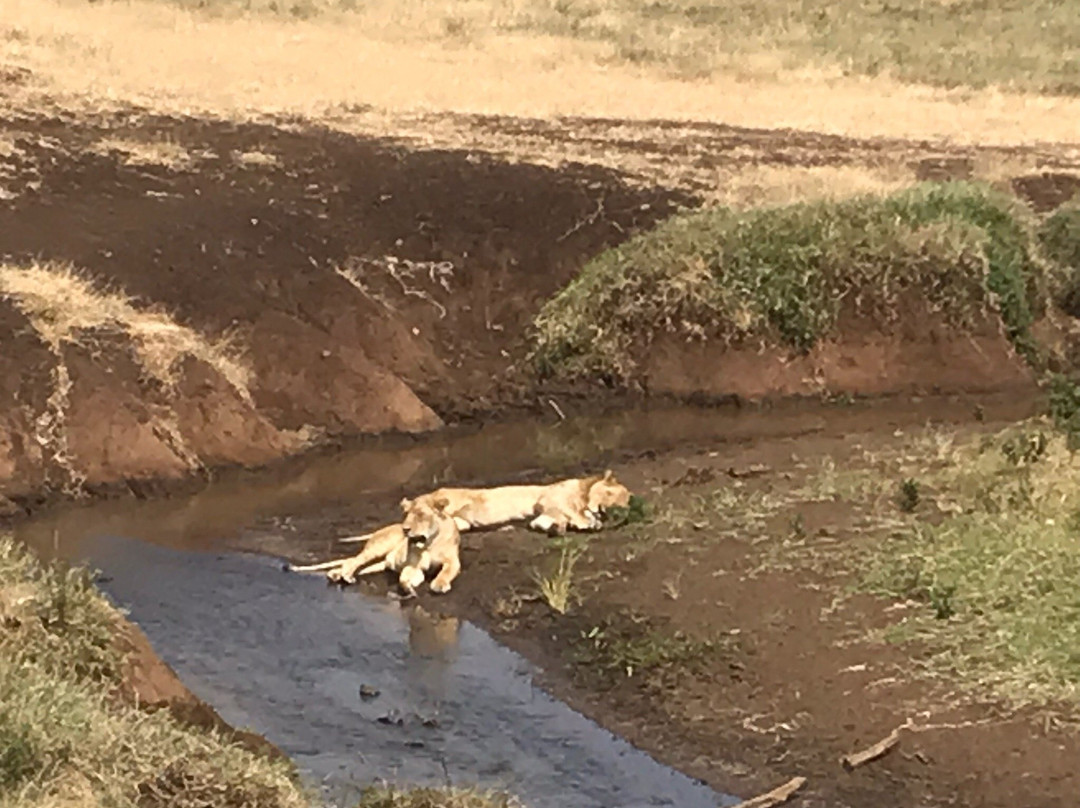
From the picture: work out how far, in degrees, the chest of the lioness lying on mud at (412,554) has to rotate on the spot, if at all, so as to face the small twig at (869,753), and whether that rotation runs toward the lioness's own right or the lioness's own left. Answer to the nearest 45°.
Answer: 0° — it already faces it

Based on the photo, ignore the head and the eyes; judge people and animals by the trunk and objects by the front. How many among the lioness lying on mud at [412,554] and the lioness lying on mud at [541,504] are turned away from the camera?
0

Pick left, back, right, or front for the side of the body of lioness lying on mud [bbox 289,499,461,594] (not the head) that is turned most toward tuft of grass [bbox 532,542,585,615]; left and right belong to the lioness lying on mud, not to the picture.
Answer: front

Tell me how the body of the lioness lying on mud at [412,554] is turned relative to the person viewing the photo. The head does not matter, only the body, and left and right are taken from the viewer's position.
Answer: facing the viewer and to the right of the viewer

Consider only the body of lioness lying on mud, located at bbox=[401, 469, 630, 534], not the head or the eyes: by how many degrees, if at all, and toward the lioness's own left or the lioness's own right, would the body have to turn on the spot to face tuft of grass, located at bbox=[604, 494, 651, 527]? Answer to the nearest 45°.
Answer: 0° — it already faces it

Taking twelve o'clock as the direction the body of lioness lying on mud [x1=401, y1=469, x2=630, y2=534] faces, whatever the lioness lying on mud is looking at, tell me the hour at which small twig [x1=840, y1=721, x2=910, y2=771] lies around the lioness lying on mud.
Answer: The small twig is roughly at 2 o'clock from the lioness lying on mud.

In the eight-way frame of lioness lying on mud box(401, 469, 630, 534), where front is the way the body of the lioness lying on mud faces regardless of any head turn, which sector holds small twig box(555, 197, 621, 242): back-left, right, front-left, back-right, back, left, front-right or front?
left

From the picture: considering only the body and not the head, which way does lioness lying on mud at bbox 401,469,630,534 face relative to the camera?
to the viewer's right

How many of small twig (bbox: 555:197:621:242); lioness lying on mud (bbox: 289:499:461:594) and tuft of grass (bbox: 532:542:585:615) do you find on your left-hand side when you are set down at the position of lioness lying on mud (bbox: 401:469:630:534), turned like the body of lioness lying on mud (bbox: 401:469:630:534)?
1

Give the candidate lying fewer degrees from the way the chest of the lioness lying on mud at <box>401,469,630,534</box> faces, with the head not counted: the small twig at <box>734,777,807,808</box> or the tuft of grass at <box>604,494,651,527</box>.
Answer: the tuft of grass

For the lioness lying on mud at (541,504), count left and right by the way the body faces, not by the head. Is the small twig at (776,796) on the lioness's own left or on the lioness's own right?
on the lioness's own right

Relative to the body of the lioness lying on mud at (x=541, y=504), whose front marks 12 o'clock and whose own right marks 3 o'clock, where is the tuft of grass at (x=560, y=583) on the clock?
The tuft of grass is roughly at 3 o'clock from the lioness lying on mud.

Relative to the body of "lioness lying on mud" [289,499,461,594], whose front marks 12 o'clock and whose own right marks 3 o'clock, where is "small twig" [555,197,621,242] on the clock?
The small twig is roughly at 8 o'clock from the lioness lying on mud.

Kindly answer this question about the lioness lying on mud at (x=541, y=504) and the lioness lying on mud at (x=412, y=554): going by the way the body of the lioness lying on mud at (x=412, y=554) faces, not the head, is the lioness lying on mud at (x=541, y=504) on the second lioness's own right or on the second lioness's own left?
on the second lioness's own left

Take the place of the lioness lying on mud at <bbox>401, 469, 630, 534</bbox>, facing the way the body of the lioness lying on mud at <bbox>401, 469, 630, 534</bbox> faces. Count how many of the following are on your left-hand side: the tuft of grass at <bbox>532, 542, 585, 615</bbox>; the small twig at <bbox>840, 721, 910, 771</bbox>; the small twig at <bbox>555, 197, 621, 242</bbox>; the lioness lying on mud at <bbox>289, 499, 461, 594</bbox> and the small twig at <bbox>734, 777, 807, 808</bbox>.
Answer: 1

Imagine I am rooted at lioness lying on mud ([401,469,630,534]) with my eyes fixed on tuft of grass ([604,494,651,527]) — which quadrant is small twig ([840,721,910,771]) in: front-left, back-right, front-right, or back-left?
front-right
